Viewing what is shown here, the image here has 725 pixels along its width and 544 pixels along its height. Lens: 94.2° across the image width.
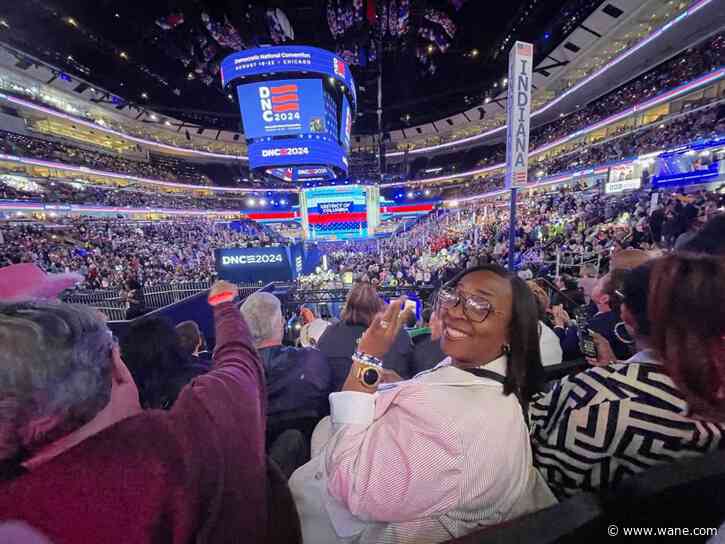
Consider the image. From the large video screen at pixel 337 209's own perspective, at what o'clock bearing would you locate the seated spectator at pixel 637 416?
The seated spectator is roughly at 12 o'clock from the large video screen.

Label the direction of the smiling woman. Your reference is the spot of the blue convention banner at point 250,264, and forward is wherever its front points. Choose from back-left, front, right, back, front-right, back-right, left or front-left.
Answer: front

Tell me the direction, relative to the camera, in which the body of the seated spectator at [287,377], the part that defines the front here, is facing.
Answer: away from the camera

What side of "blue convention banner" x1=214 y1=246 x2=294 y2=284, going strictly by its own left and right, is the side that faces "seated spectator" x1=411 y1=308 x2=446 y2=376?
front

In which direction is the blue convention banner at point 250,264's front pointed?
toward the camera

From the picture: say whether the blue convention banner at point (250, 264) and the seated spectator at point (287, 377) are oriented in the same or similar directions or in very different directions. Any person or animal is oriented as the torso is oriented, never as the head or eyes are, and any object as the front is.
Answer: very different directions

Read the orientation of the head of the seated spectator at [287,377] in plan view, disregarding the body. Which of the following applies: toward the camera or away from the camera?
away from the camera

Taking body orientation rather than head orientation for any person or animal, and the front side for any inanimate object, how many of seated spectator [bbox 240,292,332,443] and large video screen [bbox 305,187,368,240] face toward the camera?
1

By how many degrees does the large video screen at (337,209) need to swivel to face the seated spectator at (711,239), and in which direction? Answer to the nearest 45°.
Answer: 0° — it already faces them

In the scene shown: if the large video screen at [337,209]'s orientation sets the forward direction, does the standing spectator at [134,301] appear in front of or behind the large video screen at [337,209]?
in front

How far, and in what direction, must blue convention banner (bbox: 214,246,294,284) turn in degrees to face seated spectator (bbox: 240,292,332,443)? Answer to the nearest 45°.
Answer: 0° — it already faces them

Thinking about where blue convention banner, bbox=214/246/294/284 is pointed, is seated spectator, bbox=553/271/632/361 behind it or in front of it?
in front

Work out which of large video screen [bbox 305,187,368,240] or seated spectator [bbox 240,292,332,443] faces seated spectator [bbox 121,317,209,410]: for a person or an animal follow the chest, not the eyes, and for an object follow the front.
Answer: the large video screen

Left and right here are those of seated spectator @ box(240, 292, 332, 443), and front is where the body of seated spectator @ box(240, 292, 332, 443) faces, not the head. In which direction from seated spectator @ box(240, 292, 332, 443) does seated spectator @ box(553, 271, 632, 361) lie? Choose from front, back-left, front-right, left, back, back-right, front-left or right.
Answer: right

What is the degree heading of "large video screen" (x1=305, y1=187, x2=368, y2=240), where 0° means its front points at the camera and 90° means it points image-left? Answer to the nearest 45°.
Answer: approximately 0°

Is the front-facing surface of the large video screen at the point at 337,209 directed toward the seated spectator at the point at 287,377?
yes
